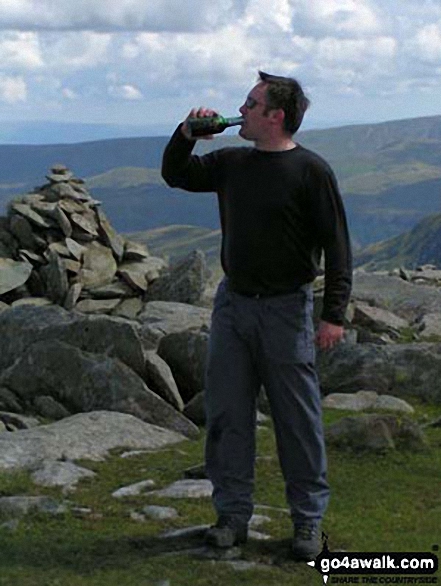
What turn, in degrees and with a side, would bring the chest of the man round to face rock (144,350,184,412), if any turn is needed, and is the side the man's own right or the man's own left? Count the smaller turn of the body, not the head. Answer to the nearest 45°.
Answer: approximately 135° to the man's own right

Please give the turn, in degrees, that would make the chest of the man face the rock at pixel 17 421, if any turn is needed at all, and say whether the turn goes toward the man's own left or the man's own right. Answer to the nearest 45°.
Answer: approximately 90° to the man's own right

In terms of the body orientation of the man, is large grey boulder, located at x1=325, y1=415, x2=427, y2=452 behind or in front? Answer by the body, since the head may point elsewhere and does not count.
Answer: behind

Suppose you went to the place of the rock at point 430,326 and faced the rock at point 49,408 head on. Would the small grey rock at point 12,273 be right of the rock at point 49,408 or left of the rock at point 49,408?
right

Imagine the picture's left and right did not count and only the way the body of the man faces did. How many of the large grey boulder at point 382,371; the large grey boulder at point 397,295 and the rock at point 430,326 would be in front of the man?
0

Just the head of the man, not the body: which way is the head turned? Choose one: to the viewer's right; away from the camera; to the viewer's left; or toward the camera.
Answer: to the viewer's left

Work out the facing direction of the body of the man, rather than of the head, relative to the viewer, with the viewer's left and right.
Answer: facing the viewer and to the left of the viewer

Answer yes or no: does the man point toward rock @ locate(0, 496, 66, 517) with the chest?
no

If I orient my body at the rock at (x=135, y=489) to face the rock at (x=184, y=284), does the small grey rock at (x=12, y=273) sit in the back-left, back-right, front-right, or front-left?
front-left

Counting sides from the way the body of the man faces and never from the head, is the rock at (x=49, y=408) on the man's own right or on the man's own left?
on the man's own right

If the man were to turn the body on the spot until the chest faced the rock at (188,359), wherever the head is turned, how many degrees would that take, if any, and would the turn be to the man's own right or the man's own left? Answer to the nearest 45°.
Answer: approximately 135° to the man's own right

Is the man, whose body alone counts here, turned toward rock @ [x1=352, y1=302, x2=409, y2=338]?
no

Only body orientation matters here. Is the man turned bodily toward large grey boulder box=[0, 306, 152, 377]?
no

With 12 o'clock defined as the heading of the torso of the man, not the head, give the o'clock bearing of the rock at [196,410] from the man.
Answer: The rock is roughly at 4 o'clock from the man.
